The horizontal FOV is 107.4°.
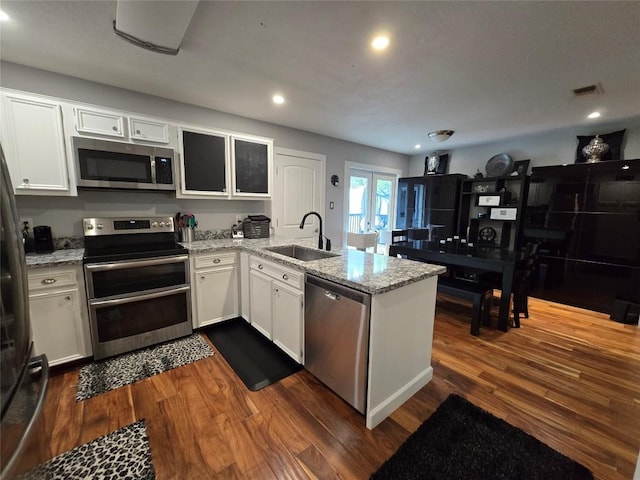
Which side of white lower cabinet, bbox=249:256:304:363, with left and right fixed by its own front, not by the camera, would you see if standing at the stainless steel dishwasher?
left

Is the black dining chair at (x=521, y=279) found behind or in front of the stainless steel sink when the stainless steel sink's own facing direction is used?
behind

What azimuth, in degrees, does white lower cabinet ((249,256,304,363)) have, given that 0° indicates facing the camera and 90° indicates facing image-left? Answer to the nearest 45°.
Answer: approximately 45°

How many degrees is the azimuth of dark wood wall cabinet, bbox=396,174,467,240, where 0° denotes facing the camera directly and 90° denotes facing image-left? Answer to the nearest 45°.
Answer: approximately 45°

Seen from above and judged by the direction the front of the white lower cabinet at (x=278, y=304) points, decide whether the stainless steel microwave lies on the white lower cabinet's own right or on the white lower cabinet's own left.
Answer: on the white lower cabinet's own right

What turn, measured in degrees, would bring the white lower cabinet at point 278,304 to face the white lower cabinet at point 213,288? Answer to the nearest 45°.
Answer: approximately 90° to its right

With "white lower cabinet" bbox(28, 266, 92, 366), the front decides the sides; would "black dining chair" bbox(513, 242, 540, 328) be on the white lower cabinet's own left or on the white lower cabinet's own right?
on the white lower cabinet's own left

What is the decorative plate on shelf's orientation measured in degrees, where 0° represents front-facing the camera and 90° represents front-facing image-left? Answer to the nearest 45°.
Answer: approximately 45°

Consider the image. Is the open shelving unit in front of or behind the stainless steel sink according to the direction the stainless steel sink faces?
behind

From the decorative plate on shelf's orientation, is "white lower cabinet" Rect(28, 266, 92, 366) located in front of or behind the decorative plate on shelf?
in front

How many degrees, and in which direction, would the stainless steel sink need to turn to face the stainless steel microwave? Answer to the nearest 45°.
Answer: approximately 45° to its right
